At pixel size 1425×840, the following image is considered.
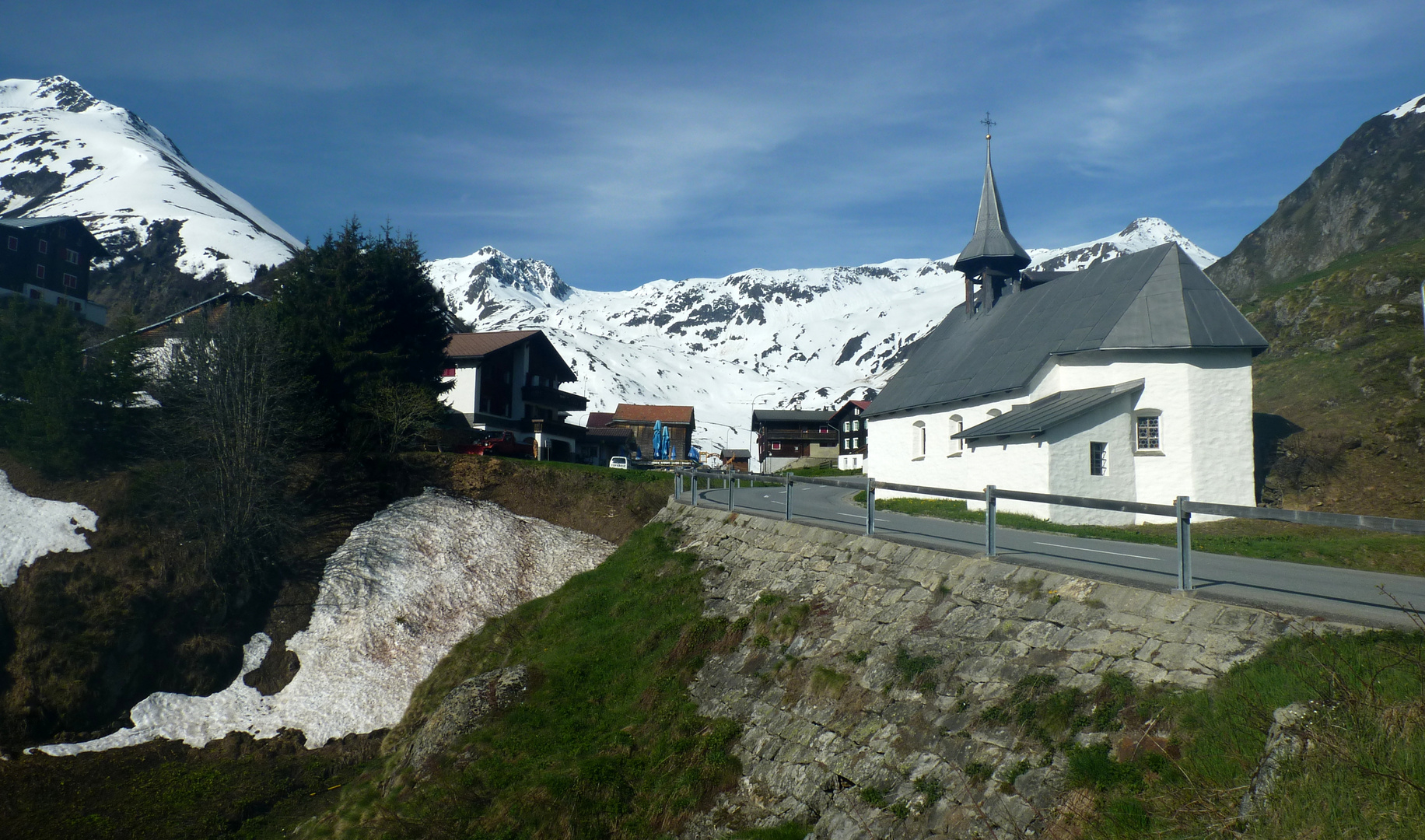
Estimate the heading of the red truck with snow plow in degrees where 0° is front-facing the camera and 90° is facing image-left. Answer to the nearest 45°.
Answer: approximately 90°

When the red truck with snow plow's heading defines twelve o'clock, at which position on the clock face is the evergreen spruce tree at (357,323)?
The evergreen spruce tree is roughly at 10 o'clock from the red truck with snow plow.

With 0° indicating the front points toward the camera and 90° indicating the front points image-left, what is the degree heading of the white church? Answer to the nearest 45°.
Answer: approximately 135°

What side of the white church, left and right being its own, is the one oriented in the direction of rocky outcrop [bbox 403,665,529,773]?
left

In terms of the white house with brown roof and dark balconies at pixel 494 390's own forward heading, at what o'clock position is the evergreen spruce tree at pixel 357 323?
The evergreen spruce tree is roughly at 2 o'clock from the white house with brown roof and dark balconies.

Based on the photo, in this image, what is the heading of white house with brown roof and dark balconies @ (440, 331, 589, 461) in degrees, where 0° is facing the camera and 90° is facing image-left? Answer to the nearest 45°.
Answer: approximately 315°

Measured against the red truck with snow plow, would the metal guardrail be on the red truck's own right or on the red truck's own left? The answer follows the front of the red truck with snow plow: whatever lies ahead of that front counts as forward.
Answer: on the red truck's own left
